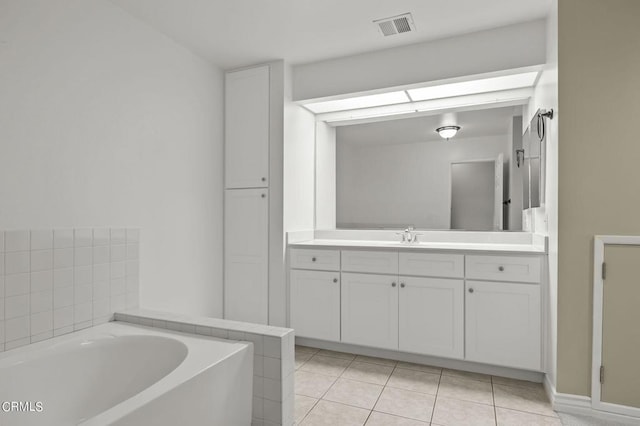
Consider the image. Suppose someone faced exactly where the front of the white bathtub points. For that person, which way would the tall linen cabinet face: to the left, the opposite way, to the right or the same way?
to the right

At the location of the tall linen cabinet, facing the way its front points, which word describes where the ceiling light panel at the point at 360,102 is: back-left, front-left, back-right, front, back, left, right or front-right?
back-left

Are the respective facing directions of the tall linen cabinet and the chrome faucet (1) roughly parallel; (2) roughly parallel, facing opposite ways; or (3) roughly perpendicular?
roughly parallel

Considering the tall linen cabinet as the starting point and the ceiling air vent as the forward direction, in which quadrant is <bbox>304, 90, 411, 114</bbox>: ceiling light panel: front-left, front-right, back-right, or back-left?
front-left

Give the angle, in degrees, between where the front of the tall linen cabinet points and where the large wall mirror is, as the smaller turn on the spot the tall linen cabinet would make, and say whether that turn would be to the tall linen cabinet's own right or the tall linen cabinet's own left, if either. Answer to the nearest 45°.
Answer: approximately 135° to the tall linen cabinet's own left

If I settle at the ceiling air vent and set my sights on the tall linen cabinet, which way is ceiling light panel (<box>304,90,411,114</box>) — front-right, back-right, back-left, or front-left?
front-right

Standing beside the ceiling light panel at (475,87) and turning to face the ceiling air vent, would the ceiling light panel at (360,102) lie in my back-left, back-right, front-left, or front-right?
front-right

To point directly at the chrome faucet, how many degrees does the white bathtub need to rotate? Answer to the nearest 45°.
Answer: approximately 45° to its left

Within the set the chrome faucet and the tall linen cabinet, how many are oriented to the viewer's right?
0

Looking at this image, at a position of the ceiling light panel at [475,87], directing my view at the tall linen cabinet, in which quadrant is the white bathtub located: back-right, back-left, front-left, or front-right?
front-left

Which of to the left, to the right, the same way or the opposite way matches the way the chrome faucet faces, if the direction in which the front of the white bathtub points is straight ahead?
to the right

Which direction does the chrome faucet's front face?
toward the camera

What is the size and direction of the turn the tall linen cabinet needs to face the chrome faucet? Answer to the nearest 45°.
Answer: approximately 135° to its left

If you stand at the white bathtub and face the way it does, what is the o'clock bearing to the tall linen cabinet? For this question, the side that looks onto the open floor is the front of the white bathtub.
The tall linen cabinet is roughly at 9 o'clock from the white bathtub.

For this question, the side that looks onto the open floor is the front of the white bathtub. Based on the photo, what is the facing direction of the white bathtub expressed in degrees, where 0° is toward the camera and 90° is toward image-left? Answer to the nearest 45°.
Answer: approximately 315°
